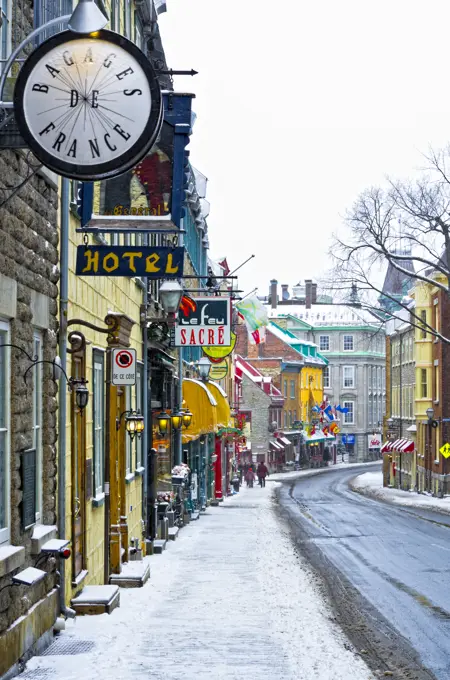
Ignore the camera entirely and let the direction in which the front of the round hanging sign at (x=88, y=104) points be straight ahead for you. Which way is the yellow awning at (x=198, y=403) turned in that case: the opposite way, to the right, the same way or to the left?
to the left

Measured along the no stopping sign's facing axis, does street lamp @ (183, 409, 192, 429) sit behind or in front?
behind

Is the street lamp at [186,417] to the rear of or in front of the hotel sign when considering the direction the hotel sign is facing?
to the rear

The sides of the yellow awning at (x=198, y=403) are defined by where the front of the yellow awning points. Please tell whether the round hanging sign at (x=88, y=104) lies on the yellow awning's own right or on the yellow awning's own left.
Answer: on the yellow awning's own right

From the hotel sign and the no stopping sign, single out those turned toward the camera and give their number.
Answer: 2

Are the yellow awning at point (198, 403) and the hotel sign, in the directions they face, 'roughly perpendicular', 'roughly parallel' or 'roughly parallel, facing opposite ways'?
roughly perpendicular

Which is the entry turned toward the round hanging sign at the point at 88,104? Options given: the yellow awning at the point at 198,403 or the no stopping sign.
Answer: the no stopping sign

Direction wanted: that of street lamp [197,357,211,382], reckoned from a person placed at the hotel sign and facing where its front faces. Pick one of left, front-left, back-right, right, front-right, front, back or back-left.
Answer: back

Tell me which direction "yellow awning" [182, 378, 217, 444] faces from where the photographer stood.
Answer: facing to the right of the viewer

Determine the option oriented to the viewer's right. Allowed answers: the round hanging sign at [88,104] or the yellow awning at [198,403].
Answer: the yellow awning

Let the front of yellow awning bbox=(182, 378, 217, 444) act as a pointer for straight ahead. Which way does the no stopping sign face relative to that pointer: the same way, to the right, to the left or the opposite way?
to the right

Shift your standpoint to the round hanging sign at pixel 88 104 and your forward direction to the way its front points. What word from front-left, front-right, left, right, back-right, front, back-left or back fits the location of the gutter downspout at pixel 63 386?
back

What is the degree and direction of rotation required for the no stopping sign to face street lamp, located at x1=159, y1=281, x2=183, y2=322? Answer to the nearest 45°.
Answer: approximately 180°

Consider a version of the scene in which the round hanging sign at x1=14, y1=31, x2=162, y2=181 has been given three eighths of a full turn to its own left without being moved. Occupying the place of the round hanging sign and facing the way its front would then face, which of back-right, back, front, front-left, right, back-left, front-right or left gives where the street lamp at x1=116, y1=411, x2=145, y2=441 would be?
front-left

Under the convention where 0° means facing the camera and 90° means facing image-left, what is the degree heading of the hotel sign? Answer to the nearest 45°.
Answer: approximately 0°
